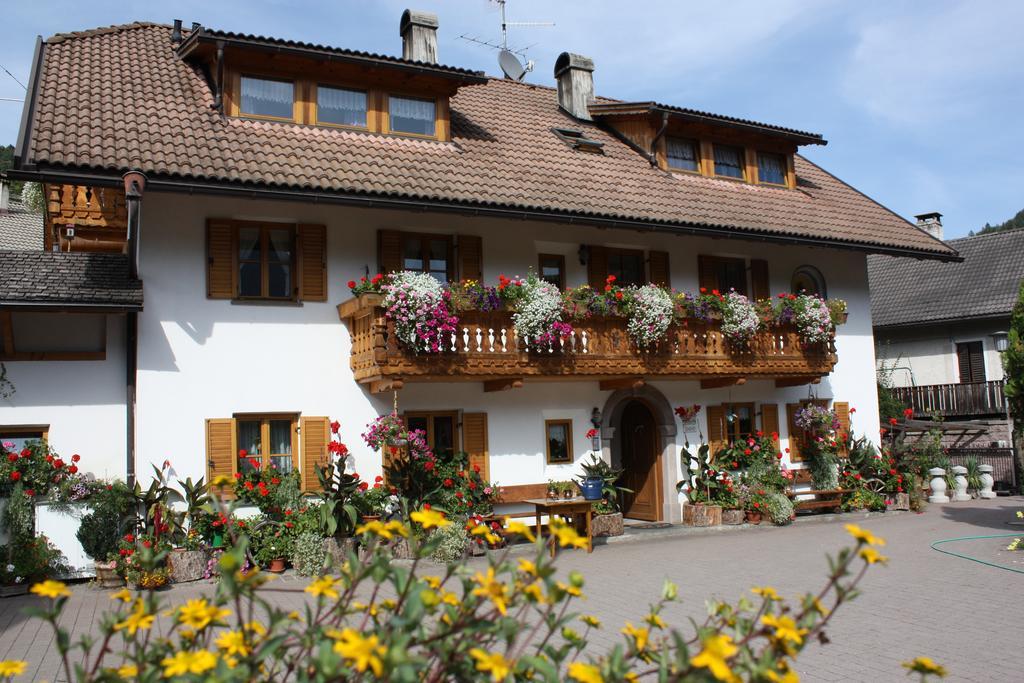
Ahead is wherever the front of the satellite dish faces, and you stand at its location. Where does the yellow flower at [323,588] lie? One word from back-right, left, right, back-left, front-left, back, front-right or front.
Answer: front-right

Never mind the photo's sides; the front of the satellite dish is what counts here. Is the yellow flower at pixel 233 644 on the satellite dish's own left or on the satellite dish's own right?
on the satellite dish's own right

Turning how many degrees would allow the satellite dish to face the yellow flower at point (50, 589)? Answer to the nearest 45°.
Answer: approximately 45° to its right

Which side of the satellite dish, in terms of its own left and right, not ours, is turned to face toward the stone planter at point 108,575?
right

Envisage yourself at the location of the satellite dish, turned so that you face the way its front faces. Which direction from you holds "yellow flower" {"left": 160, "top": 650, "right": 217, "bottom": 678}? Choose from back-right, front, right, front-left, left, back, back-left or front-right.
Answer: front-right

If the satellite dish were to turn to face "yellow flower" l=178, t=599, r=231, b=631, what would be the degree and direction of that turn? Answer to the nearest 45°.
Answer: approximately 45° to its right

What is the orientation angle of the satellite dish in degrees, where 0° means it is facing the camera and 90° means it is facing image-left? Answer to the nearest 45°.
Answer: approximately 315°
